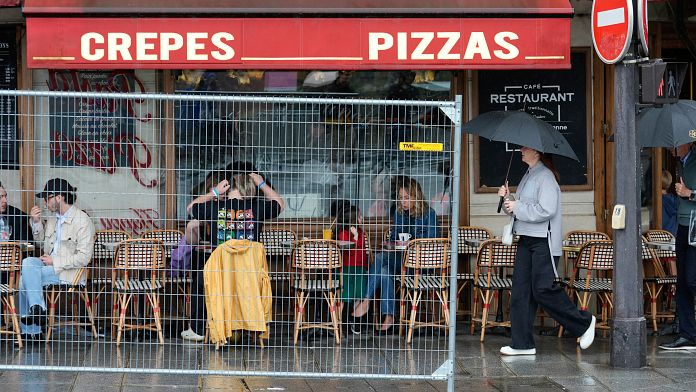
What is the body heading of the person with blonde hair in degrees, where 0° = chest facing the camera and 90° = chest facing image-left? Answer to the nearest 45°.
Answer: approximately 45°

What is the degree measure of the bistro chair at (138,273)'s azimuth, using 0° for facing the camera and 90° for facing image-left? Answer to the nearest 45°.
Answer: approximately 180°

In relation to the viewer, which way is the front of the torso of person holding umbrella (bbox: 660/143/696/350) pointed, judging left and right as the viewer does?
facing to the left of the viewer

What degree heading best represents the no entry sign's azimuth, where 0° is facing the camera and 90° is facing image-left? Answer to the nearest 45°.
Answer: approximately 45°

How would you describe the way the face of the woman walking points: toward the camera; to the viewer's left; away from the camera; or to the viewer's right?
to the viewer's left

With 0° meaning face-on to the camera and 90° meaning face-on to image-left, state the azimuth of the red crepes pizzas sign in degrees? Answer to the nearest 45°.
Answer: approximately 0°

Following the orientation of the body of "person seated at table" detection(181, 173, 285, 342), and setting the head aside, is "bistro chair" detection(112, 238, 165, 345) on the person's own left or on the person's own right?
on the person's own left

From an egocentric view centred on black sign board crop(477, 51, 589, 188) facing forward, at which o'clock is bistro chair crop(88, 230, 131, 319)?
The bistro chair is roughly at 2 o'clock from the black sign board.

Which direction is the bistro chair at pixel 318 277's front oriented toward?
away from the camera
